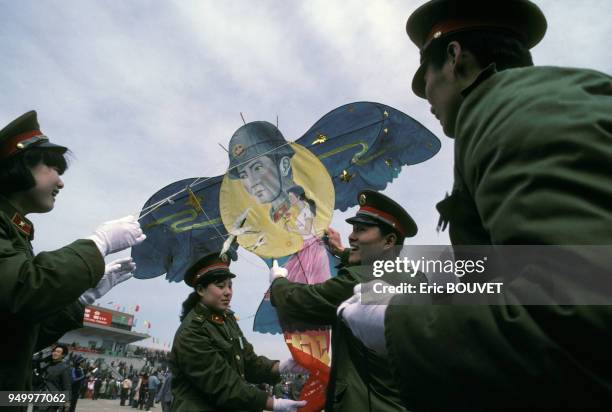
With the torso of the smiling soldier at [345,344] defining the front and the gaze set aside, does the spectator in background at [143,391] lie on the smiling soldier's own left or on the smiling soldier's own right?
on the smiling soldier's own right

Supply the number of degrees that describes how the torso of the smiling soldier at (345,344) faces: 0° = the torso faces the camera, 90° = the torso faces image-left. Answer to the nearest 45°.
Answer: approximately 90°

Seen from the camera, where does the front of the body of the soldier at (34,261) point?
to the viewer's right

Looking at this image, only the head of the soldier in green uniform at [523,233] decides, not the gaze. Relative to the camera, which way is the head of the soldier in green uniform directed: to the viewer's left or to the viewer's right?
to the viewer's left

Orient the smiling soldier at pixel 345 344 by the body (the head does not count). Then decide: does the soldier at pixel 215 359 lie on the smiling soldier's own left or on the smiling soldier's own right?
on the smiling soldier's own right

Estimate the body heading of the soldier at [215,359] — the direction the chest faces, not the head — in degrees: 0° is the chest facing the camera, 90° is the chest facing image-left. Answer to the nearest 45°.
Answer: approximately 315°

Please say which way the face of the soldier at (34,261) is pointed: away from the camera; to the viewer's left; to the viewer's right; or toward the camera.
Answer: to the viewer's right

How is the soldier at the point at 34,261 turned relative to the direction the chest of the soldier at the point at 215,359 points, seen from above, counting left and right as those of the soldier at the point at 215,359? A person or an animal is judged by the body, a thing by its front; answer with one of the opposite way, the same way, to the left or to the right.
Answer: to the left

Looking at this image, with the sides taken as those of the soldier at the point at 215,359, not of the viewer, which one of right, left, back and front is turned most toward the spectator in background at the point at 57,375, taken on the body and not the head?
back

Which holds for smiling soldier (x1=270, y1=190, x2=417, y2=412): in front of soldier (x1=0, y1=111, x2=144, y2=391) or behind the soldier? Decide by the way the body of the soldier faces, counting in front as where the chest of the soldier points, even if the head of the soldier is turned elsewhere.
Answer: in front

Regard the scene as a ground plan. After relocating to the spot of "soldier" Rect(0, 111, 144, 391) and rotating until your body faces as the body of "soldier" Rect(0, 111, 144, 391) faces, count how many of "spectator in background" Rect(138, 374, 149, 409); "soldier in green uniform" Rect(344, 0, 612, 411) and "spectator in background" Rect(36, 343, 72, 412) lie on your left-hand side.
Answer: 2

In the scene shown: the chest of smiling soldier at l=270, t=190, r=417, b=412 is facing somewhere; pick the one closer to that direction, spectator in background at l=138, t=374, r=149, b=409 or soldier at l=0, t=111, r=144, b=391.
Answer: the soldier
